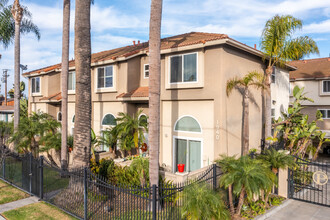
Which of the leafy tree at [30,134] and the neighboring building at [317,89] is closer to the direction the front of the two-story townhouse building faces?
the leafy tree

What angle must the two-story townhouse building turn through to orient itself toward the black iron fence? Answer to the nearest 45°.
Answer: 0° — it already faces it

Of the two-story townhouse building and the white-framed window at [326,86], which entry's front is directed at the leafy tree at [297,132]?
the white-framed window

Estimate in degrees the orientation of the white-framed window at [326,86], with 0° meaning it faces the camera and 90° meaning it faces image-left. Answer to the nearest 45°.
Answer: approximately 0°

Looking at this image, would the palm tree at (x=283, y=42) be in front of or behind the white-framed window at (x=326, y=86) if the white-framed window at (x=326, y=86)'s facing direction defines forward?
in front

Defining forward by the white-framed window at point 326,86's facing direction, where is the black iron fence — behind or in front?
in front

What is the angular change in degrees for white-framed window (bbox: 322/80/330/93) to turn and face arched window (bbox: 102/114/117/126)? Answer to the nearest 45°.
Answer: approximately 45° to its right

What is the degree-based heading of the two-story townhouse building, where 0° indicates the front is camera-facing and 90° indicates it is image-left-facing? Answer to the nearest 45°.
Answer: approximately 45°

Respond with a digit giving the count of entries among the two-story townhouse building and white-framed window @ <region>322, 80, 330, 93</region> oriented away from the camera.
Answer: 0

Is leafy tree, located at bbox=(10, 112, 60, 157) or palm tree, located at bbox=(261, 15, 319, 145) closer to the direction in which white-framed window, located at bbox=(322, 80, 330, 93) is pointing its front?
the palm tree
